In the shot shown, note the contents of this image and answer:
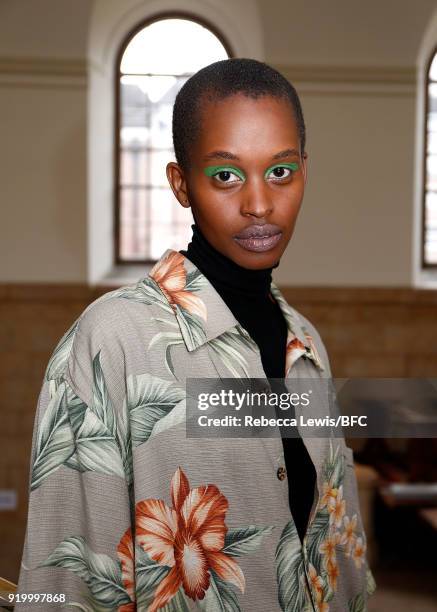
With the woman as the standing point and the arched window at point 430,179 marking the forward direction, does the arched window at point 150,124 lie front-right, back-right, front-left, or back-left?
front-left

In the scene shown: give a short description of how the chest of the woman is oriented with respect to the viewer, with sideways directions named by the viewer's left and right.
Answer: facing the viewer and to the right of the viewer

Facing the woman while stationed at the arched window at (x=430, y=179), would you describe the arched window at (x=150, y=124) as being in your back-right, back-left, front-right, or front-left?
front-right

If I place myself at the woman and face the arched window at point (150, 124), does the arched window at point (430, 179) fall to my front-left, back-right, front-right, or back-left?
front-right

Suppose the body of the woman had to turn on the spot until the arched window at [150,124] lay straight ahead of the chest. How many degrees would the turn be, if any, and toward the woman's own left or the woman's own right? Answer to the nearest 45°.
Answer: approximately 135° to the woman's own left

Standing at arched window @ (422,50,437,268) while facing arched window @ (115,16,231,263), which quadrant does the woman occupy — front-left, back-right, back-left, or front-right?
front-left

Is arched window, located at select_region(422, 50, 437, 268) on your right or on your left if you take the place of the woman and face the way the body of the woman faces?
on your left
